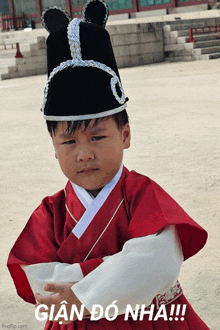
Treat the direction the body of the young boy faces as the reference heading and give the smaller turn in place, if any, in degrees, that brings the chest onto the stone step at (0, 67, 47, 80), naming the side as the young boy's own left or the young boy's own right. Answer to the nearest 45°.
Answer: approximately 135° to the young boy's own right

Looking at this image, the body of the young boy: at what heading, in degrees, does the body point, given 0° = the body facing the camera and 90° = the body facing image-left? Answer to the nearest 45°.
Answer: approximately 45°

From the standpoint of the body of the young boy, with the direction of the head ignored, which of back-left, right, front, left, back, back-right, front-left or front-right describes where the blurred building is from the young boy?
back-right

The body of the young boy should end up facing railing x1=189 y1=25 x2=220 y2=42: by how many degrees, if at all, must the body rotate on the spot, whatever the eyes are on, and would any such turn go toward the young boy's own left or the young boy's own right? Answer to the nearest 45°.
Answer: approximately 135° to the young boy's own right

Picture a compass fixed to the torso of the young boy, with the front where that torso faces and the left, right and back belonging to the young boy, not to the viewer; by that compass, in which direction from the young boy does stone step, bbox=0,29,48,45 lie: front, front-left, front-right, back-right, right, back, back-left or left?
back-right

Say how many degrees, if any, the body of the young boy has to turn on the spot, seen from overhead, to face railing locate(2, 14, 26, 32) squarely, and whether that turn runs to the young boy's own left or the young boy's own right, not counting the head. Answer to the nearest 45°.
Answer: approximately 135° to the young boy's own right
